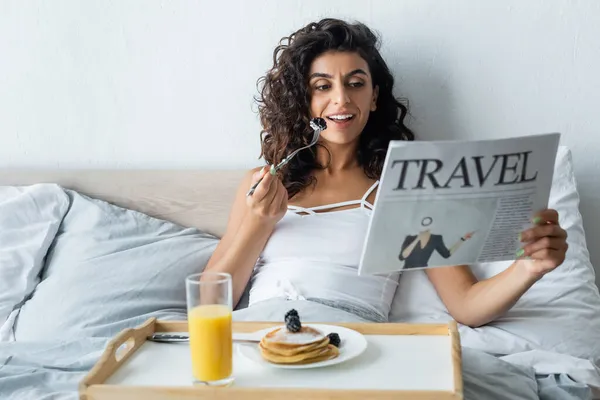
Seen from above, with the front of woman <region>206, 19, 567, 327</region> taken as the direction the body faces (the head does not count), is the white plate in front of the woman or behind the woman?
in front

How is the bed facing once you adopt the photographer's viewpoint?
facing the viewer

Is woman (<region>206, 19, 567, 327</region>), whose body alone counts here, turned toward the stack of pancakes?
yes

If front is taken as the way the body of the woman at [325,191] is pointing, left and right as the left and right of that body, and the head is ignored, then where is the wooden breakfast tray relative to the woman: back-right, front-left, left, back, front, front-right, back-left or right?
front
